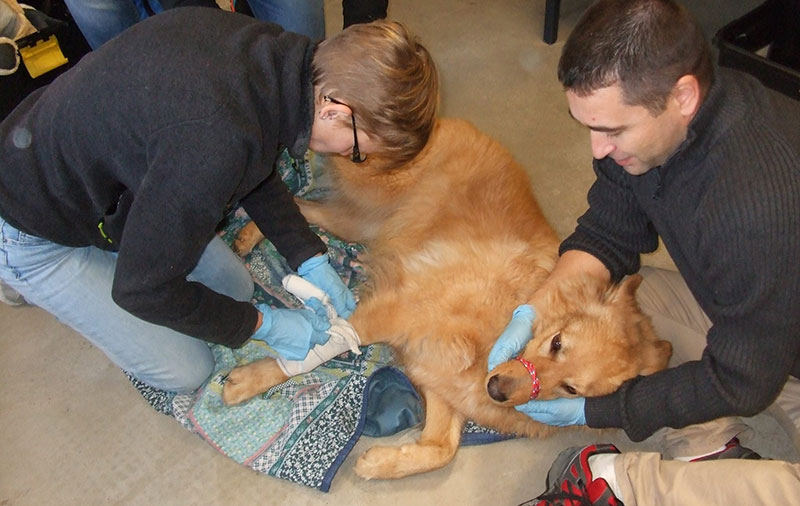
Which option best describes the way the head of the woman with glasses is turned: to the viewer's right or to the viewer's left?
to the viewer's right

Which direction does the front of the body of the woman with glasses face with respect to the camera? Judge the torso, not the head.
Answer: to the viewer's right
